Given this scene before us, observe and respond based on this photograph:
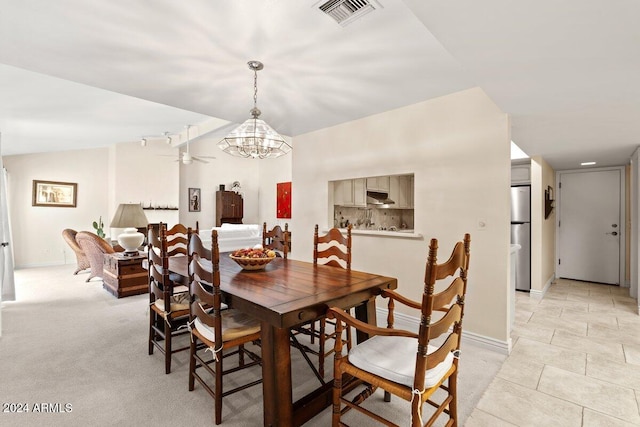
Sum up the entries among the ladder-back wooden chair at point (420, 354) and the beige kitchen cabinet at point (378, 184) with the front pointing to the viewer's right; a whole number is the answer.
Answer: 0

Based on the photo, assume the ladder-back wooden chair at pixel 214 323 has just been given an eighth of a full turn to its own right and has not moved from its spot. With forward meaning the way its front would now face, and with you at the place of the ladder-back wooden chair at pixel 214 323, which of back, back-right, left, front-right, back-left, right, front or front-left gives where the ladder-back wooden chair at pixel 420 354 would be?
front-right

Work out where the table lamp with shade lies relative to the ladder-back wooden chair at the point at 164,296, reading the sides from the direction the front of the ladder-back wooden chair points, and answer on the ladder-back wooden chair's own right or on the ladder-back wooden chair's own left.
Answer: on the ladder-back wooden chair's own left

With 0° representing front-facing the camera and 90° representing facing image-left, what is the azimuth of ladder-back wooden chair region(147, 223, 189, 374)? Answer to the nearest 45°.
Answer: approximately 225°

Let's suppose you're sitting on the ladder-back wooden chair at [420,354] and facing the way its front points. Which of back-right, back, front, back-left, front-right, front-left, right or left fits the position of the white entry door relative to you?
right

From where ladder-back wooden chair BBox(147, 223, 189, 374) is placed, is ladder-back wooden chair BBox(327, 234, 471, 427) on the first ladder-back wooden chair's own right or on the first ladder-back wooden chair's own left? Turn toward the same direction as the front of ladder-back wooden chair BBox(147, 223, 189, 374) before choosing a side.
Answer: on the first ladder-back wooden chair's own right

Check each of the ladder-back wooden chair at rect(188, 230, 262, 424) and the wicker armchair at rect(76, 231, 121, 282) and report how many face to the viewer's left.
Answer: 0

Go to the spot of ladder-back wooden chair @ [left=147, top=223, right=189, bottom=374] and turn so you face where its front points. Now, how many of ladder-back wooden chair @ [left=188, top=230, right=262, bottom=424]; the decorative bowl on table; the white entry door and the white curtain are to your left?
1

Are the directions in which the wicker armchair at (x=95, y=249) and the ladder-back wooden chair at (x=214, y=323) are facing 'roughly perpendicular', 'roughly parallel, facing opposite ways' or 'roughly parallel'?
roughly parallel

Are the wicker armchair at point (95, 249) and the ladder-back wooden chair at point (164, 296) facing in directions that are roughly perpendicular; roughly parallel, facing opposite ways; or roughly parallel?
roughly parallel

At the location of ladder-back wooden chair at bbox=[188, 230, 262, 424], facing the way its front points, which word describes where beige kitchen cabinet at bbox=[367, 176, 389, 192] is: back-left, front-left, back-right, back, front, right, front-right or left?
front

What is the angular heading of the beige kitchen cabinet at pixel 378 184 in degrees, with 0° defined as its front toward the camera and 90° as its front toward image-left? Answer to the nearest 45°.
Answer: approximately 45°

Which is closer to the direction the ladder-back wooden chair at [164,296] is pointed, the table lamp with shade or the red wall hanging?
the red wall hanging
